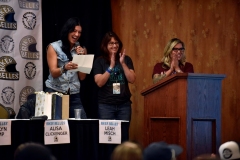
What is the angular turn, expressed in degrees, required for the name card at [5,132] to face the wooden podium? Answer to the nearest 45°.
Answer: approximately 90° to its left

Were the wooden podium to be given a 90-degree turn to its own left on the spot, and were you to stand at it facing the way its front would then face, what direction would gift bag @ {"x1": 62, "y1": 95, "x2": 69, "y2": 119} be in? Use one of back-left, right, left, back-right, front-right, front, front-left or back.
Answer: back-left

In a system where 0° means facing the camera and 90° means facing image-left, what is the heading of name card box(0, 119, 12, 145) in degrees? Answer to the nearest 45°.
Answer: approximately 0°

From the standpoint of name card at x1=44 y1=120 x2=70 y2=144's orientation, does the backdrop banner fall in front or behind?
behind

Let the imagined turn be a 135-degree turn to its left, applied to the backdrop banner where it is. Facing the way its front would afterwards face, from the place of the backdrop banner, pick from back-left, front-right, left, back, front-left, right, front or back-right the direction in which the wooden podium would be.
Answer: right

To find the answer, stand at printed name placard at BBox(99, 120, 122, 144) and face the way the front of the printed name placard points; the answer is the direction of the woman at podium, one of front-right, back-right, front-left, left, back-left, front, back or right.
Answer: back-left

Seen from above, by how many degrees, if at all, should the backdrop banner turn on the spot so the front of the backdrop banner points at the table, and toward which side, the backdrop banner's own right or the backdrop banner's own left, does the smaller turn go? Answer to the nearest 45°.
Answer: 0° — it already faces it

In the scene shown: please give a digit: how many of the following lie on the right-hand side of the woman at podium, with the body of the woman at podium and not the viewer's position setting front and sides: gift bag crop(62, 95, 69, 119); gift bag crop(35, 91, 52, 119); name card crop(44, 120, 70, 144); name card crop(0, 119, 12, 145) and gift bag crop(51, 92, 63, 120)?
5

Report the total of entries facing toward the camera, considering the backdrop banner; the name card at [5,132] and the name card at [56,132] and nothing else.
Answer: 3

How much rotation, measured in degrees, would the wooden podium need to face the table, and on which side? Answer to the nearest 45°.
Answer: approximately 135° to its right

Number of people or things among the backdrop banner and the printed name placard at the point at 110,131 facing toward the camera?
2
